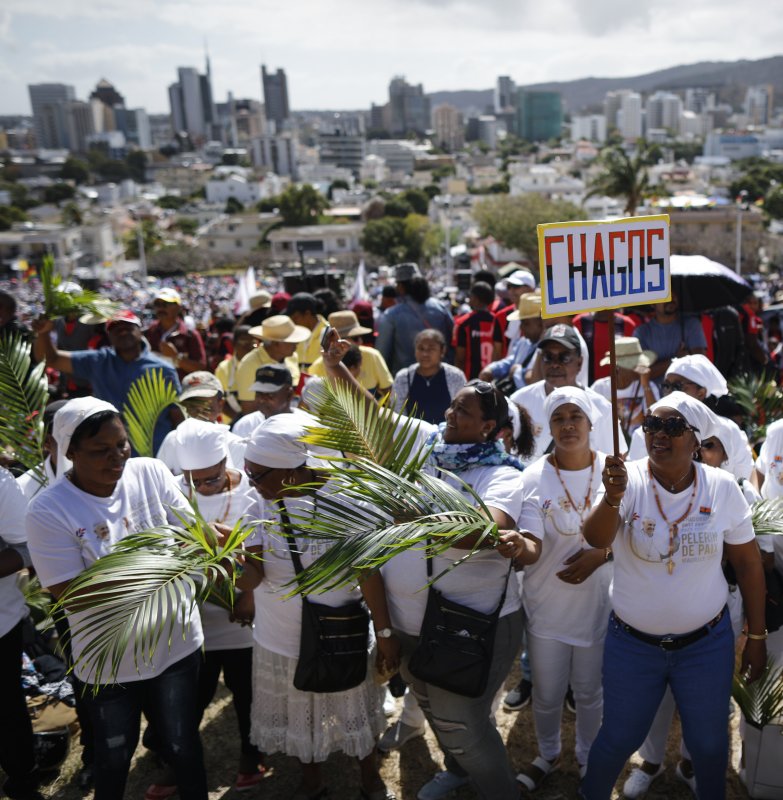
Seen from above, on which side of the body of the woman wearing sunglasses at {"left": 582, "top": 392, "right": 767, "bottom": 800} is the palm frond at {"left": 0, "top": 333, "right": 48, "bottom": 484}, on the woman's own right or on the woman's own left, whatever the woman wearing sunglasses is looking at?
on the woman's own right

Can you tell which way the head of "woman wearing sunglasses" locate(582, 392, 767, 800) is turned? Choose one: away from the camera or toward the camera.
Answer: toward the camera

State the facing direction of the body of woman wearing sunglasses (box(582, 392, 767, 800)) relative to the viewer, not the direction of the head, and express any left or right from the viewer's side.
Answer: facing the viewer

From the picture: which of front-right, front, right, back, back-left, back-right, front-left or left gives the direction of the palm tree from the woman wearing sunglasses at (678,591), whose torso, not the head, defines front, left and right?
back
